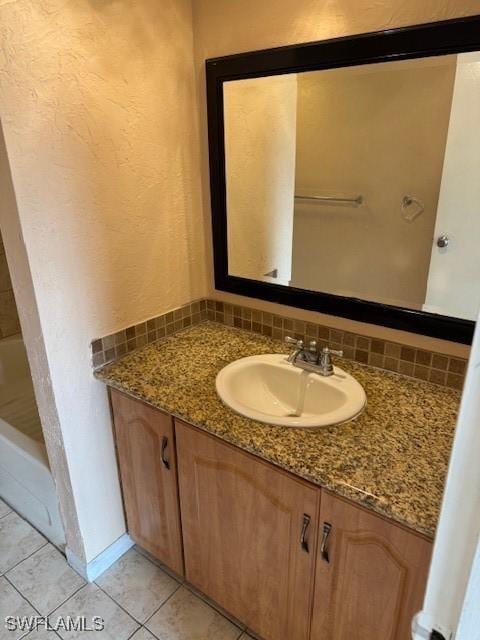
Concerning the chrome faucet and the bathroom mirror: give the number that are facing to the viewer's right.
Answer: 0

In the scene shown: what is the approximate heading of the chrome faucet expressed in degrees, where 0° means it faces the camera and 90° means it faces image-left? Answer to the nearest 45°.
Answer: approximately 45°

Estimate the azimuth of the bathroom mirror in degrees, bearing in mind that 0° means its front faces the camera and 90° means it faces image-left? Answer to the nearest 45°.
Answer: approximately 45°

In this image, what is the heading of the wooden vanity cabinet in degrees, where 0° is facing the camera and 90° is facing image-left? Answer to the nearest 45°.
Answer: approximately 45°
